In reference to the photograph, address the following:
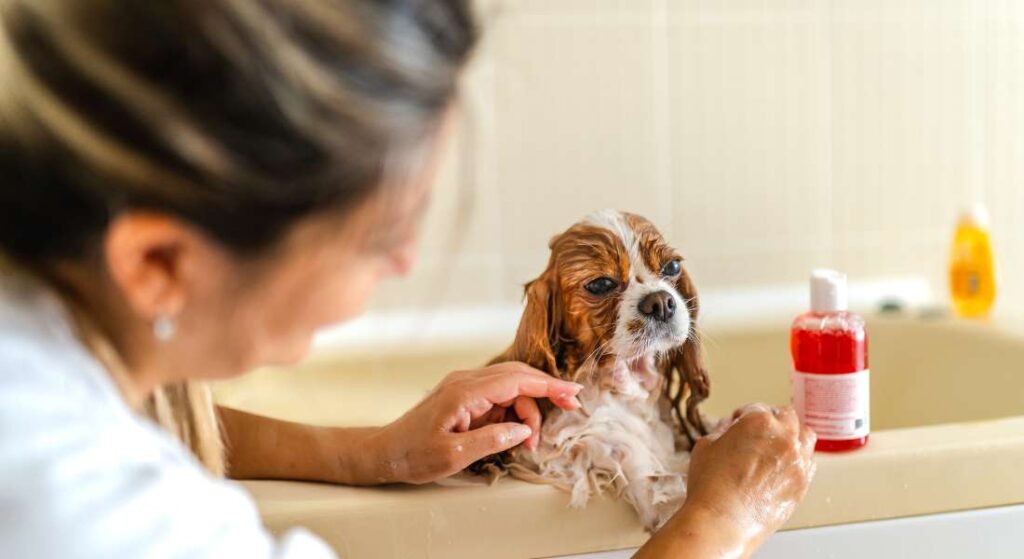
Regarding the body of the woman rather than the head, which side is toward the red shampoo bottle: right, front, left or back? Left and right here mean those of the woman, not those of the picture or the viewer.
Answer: front

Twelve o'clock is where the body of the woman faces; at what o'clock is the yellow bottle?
The yellow bottle is roughly at 12 o'clock from the woman.

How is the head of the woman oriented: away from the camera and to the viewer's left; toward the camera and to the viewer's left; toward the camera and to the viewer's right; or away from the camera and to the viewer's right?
away from the camera and to the viewer's right

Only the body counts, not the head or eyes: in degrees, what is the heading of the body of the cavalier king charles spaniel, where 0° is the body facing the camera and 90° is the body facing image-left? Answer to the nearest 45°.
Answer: approximately 315°

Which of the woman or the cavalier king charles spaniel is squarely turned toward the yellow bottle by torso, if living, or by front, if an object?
the woman

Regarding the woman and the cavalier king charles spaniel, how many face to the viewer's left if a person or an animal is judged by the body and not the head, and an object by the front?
0

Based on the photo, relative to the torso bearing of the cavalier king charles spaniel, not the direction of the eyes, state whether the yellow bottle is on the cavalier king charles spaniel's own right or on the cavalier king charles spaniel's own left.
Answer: on the cavalier king charles spaniel's own left

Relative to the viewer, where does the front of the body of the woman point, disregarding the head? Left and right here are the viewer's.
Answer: facing away from the viewer and to the right of the viewer
